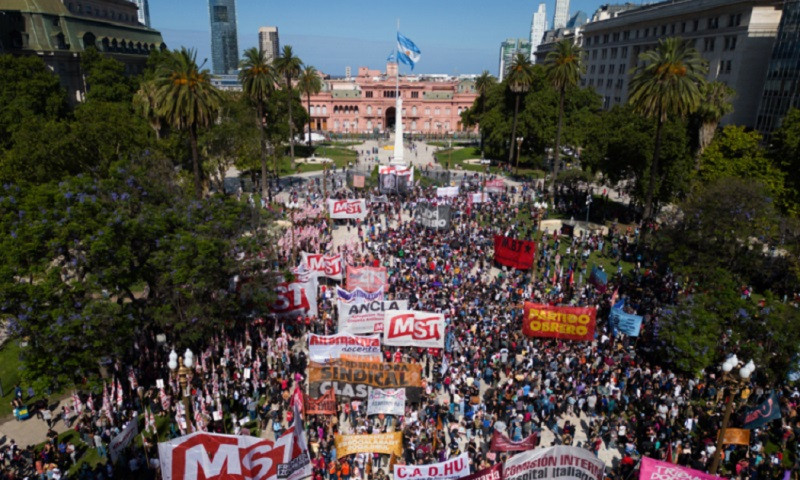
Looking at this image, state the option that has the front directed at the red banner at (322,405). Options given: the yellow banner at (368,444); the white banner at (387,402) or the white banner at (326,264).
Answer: the white banner at (326,264)

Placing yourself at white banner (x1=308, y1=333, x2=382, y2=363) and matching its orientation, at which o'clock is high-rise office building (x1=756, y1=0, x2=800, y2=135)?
The high-rise office building is roughly at 8 o'clock from the white banner.

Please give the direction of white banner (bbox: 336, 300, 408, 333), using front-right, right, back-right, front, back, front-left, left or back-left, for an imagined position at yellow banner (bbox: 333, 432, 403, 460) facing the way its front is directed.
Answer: back

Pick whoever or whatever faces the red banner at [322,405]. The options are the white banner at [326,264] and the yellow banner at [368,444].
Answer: the white banner

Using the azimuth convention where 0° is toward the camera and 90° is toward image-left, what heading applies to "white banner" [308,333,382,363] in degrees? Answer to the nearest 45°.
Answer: approximately 0°

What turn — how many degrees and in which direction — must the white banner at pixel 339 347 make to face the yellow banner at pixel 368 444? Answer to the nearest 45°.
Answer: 0° — it already faces it

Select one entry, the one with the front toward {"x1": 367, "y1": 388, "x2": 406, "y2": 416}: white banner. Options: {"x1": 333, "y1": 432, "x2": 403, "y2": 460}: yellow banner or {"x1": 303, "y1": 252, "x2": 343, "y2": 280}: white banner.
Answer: {"x1": 303, "y1": 252, "x2": 343, "y2": 280}: white banner

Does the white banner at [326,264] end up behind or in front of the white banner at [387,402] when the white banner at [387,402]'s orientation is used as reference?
behind

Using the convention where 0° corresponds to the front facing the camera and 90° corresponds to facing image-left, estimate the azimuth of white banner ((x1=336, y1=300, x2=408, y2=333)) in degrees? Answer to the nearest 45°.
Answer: approximately 0°

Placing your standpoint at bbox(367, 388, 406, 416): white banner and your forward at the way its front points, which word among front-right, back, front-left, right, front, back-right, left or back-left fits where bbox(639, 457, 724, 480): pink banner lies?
front-left
